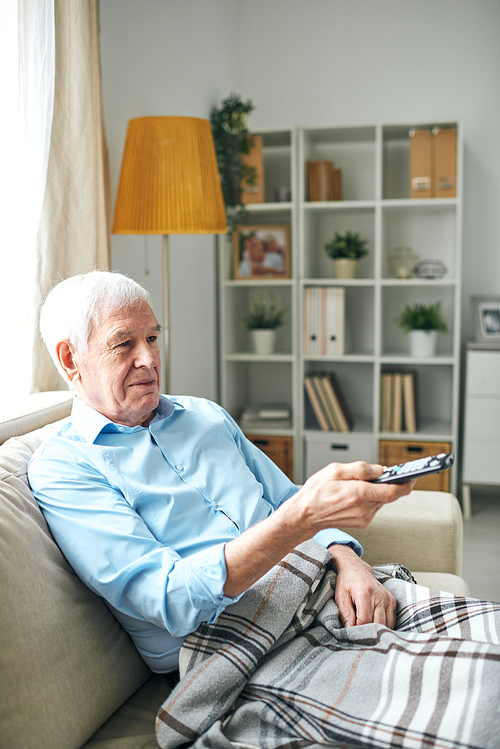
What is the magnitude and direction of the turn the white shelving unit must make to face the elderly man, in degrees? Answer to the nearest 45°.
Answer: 0° — it already faces them

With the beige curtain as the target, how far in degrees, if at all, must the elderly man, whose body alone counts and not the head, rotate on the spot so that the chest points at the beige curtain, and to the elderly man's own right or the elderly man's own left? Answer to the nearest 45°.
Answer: approximately 135° to the elderly man's own left

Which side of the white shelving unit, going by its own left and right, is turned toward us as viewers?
front

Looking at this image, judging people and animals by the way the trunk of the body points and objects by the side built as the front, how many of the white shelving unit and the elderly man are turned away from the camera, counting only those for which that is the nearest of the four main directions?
0

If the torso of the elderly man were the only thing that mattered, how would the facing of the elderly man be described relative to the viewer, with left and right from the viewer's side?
facing the viewer and to the right of the viewer

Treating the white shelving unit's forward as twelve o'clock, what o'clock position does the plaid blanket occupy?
The plaid blanket is roughly at 12 o'clock from the white shelving unit.

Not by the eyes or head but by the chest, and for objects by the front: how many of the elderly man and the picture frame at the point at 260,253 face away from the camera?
0

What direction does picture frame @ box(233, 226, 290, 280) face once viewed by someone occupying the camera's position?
facing the viewer

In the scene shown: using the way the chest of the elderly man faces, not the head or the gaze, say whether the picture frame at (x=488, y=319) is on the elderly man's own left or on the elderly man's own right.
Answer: on the elderly man's own left

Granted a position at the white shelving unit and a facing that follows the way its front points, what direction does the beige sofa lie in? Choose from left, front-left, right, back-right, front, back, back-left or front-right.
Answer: front
